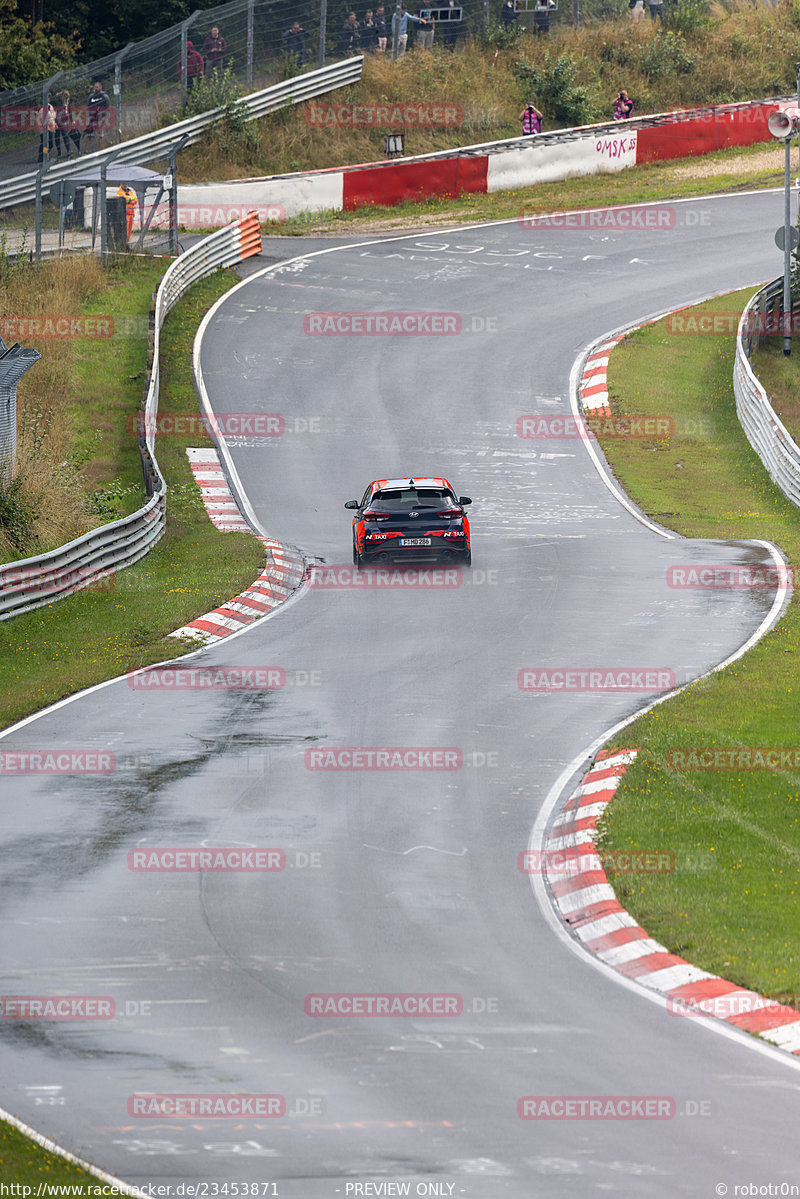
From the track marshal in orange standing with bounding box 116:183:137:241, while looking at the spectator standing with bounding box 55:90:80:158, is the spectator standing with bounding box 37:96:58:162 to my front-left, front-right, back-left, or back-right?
front-left

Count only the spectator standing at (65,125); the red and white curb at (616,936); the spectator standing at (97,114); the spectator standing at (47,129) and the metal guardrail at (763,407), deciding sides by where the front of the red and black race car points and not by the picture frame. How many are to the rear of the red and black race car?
1

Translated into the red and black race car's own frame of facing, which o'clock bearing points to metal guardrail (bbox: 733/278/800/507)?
The metal guardrail is roughly at 1 o'clock from the red and black race car.

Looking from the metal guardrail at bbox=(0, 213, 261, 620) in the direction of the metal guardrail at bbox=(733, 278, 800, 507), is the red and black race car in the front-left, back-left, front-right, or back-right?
front-right

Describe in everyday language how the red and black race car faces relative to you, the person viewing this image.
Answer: facing away from the viewer

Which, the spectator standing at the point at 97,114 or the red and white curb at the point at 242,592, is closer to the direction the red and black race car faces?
the spectator standing

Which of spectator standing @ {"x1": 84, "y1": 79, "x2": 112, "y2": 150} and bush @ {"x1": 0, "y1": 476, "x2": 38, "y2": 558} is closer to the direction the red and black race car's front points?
the spectator standing

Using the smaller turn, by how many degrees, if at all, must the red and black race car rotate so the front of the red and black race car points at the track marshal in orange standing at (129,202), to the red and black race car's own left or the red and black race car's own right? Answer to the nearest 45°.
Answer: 0° — it already faces them

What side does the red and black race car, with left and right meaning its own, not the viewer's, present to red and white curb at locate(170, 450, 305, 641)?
left

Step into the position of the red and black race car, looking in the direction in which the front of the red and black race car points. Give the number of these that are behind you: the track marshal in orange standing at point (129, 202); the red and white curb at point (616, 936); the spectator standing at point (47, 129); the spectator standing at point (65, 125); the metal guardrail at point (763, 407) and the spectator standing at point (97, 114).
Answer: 1

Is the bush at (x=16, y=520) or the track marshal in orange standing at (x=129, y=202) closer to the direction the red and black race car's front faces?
the track marshal in orange standing

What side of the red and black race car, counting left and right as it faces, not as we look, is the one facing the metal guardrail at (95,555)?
left

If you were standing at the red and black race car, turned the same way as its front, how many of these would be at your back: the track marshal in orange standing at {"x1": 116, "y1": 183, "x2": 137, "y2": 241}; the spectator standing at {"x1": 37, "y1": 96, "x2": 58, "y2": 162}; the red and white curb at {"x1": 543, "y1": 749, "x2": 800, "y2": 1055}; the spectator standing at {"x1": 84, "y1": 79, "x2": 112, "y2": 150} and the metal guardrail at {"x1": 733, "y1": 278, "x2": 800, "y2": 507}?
1

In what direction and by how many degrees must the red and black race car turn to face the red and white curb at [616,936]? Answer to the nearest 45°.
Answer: approximately 180°
